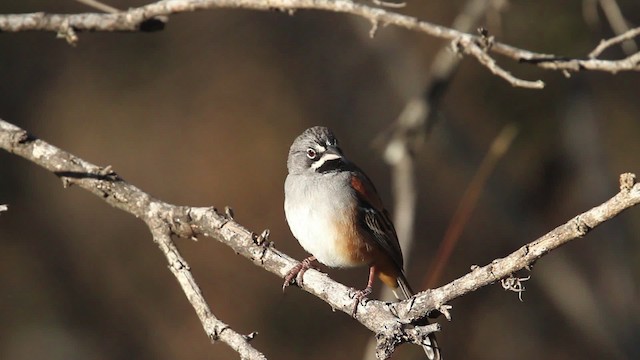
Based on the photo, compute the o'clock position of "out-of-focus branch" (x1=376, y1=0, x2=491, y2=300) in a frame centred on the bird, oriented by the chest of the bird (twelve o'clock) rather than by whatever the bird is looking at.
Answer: The out-of-focus branch is roughly at 6 o'clock from the bird.

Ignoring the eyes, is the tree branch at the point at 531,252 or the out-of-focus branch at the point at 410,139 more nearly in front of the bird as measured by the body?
the tree branch

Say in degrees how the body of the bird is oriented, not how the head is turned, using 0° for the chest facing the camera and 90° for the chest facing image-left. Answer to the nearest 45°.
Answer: approximately 45°
